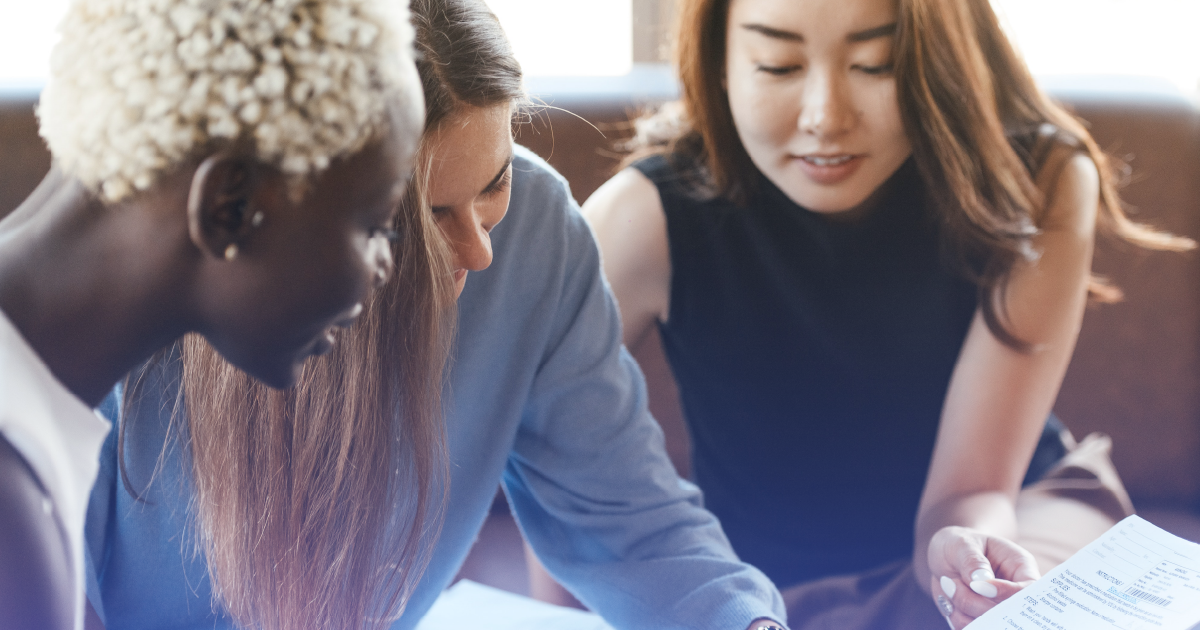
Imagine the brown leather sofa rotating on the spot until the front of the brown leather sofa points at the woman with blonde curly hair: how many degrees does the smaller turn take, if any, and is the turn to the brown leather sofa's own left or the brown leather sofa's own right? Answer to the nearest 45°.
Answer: approximately 45° to the brown leather sofa's own right

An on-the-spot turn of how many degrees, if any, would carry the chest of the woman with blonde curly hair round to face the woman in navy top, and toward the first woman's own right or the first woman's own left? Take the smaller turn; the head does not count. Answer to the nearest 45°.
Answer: approximately 45° to the first woman's own left

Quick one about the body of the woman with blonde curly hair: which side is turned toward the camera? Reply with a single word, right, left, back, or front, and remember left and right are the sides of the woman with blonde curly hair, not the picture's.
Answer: right

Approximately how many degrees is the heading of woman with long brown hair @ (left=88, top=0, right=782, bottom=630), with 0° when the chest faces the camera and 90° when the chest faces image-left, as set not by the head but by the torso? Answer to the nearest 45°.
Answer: approximately 315°

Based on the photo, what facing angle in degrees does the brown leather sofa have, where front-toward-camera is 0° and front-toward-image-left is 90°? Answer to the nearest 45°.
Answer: approximately 0°

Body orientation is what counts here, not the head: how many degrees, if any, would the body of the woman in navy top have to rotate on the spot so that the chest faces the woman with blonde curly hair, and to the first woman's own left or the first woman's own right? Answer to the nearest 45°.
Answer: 0° — they already face them

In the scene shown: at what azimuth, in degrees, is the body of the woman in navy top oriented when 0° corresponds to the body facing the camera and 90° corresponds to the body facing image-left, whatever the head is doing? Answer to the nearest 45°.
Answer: approximately 0°
